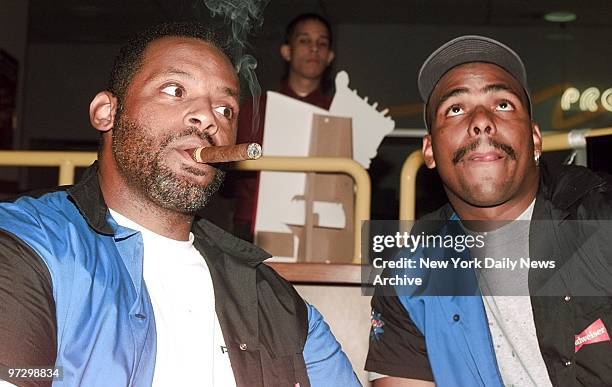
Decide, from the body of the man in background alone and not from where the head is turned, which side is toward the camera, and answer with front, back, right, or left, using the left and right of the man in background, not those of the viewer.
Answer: front

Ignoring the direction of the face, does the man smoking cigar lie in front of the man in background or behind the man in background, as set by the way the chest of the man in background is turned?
in front

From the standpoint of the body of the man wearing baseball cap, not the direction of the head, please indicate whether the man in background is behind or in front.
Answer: behind

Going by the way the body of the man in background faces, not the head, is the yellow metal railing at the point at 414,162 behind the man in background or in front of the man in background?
in front

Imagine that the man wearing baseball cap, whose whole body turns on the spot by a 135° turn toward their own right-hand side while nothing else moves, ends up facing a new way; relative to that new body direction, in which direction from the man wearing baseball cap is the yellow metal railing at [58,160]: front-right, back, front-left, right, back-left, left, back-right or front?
front-left

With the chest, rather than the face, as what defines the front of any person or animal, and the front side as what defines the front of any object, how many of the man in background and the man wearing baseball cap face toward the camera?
2

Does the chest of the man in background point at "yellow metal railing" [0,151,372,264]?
yes

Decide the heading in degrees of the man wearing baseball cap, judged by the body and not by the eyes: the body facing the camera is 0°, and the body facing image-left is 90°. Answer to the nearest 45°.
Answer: approximately 0°

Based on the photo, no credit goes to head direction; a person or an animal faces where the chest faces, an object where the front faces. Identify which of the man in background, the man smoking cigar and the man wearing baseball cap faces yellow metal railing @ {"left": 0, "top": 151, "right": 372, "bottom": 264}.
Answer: the man in background

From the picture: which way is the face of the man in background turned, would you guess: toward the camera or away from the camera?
toward the camera

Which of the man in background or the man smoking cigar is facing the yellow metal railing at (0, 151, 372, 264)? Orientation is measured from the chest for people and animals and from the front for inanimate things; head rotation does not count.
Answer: the man in background
